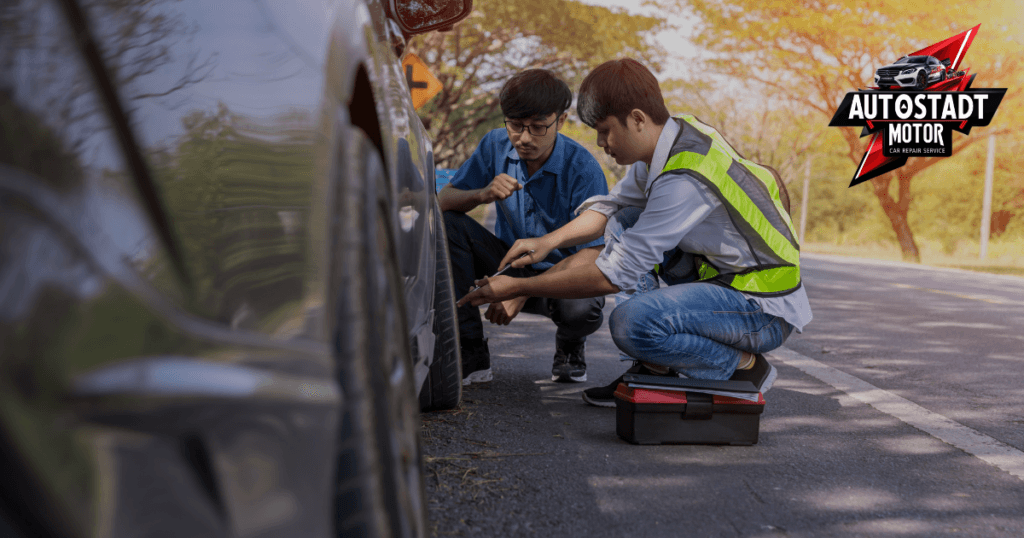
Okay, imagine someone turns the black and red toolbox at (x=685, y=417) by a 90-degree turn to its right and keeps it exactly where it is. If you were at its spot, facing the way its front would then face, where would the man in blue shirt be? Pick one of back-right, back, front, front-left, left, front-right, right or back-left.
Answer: front-right

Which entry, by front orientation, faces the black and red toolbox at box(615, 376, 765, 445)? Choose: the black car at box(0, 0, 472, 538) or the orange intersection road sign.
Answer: the orange intersection road sign

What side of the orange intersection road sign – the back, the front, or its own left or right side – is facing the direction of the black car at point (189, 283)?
front

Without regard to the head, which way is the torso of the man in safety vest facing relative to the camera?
to the viewer's left

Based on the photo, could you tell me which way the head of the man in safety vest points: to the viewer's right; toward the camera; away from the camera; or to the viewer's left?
to the viewer's left

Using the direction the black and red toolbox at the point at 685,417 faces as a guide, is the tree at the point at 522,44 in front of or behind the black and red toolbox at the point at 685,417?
behind

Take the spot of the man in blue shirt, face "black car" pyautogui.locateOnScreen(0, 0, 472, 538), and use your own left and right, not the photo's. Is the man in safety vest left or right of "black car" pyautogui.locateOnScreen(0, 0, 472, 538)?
left

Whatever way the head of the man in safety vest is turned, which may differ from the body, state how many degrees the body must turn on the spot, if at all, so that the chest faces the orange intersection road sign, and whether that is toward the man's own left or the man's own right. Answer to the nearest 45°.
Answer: approximately 45° to the man's own right

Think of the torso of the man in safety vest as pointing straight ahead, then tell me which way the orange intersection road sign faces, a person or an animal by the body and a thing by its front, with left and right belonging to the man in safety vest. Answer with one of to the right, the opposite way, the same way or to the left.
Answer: to the left
